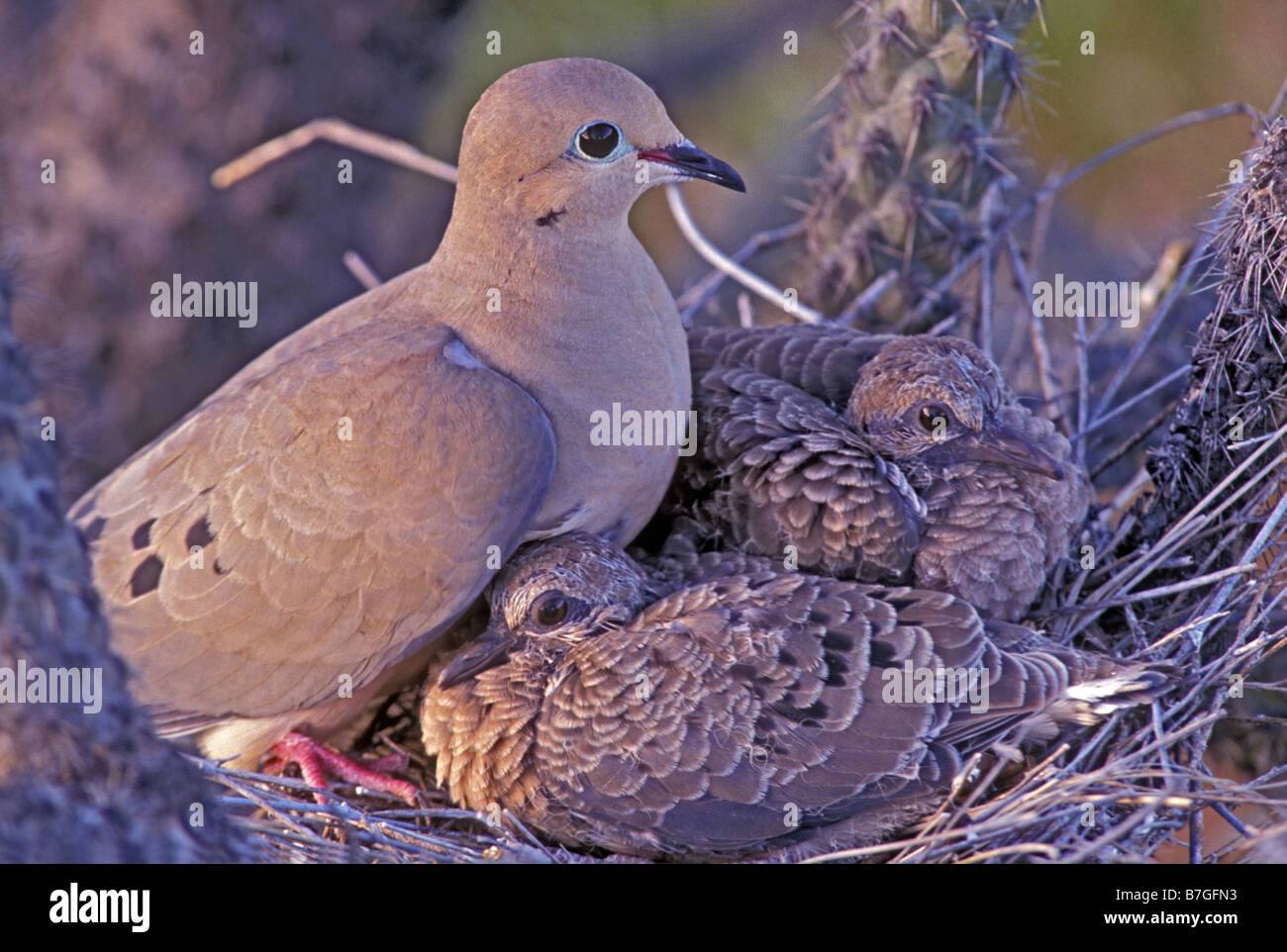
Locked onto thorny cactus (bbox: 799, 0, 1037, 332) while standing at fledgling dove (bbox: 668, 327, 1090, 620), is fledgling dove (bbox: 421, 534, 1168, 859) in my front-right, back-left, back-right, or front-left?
back-left

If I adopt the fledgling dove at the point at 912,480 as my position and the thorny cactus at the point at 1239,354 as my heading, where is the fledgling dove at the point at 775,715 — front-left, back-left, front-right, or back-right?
back-right

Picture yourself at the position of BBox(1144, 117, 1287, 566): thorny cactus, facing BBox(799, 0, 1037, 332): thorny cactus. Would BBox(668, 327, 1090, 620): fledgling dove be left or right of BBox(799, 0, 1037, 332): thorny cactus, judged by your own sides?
left

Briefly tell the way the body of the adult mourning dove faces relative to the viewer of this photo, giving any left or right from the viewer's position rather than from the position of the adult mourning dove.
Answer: facing to the right of the viewer

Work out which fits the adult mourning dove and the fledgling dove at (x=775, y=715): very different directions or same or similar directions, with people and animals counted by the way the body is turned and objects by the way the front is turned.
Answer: very different directions

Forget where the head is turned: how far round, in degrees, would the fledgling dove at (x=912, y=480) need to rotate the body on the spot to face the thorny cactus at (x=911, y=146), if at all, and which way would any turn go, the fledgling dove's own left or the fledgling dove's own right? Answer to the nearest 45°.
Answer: approximately 135° to the fledgling dove's own left

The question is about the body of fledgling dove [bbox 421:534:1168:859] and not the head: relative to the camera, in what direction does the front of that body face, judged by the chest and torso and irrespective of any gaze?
to the viewer's left

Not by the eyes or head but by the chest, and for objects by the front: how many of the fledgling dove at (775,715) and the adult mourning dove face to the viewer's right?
1

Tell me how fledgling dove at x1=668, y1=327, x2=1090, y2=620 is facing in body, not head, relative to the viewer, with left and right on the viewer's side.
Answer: facing the viewer and to the right of the viewer

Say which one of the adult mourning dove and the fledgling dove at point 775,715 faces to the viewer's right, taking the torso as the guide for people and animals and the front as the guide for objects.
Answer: the adult mourning dove

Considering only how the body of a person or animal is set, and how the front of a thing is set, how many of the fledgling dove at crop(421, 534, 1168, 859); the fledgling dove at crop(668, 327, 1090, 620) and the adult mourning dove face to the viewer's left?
1

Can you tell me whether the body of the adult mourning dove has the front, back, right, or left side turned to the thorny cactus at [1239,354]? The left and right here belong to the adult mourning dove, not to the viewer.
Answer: front

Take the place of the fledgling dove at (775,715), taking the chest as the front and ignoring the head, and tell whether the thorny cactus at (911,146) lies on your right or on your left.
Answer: on your right
